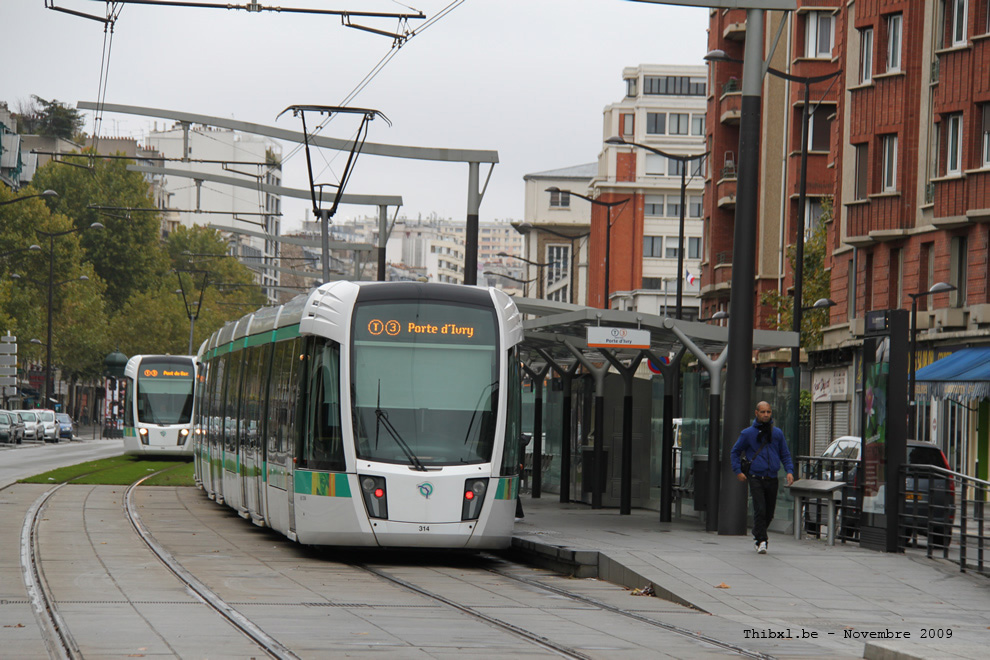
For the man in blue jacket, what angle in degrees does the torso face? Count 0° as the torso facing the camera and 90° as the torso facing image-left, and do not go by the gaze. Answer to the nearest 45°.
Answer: approximately 0°

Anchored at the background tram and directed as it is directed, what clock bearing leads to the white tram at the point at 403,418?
The white tram is roughly at 12 o'clock from the background tram.

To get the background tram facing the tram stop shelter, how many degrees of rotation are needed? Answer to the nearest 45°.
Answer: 0° — it already faces it

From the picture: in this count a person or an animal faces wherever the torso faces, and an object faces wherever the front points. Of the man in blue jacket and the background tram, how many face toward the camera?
2

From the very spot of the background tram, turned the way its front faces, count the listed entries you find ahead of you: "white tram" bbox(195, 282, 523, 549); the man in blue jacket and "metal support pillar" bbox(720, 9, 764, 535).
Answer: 3

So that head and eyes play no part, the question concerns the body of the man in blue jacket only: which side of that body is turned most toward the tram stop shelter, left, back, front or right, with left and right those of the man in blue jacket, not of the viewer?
back

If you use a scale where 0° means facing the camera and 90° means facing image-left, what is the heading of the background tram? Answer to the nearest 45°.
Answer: approximately 0°

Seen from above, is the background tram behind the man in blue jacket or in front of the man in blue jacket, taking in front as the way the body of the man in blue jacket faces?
behind
